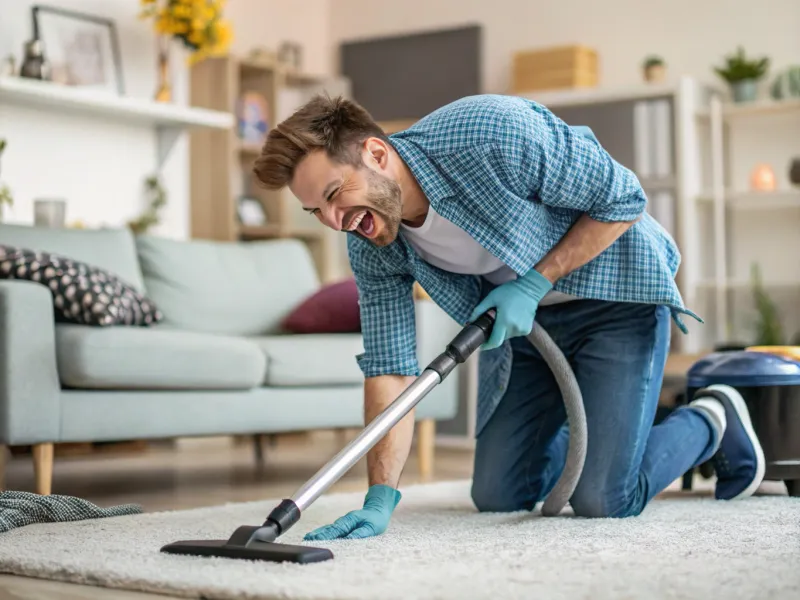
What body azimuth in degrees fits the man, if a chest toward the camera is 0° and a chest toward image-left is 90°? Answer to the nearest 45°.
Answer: approximately 45°

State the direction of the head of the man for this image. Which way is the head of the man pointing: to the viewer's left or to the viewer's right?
to the viewer's left

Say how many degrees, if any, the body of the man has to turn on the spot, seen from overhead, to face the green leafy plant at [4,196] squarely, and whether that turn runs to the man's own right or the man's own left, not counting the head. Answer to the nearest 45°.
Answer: approximately 90° to the man's own right

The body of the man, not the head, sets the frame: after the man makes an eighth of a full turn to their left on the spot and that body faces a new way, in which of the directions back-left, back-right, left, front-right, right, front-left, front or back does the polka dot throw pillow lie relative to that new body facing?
back-right

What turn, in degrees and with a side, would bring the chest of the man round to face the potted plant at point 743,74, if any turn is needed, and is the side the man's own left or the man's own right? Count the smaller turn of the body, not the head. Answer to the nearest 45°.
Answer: approximately 135° to the man's own right

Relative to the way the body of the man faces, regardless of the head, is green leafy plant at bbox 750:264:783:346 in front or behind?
behind

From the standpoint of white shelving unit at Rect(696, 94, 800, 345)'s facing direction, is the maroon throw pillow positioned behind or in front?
in front

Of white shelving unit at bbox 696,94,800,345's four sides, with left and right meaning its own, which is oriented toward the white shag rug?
front

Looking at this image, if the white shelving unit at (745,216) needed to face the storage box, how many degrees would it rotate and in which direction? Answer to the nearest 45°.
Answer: approximately 90° to its right

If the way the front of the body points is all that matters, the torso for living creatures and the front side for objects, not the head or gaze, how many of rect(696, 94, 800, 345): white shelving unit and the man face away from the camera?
0

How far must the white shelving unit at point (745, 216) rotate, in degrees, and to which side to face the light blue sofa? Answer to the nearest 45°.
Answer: approximately 45° to its right

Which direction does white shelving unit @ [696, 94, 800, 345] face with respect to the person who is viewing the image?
facing the viewer
